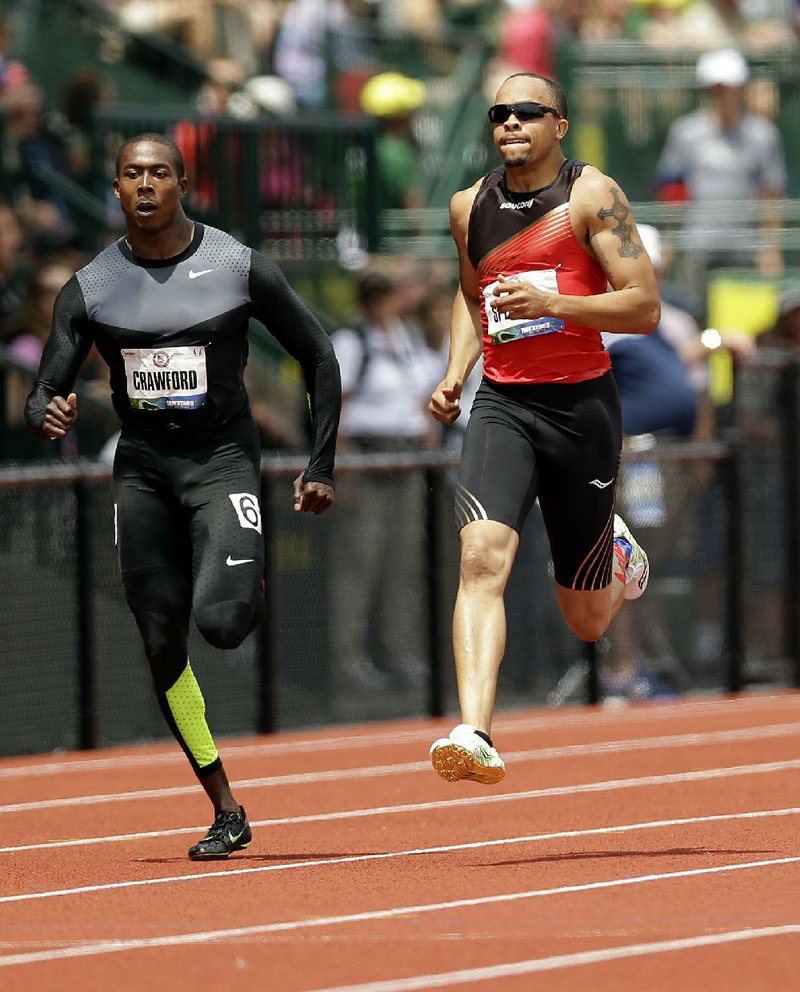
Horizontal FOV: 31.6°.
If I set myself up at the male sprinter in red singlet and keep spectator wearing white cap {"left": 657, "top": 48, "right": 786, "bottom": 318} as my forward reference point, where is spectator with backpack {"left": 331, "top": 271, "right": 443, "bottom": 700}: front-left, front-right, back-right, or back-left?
front-left

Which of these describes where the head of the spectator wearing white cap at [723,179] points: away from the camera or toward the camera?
toward the camera

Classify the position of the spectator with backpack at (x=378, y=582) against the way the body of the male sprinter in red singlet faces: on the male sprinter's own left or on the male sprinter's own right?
on the male sprinter's own right

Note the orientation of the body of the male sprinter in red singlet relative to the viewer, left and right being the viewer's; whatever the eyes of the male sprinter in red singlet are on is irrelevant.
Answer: facing the viewer and to the left of the viewer

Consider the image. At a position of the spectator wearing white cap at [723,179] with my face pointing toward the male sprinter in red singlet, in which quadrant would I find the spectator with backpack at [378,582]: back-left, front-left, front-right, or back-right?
front-right

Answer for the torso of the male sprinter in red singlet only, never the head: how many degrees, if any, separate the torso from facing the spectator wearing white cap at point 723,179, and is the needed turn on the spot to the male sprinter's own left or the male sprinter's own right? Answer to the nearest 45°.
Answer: approximately 135° to the male sprinter's own right
